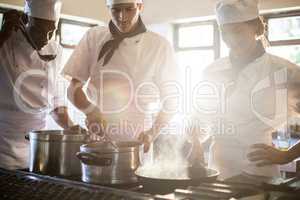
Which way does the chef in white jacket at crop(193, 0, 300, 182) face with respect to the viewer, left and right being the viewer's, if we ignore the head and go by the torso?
facing the viewer and to the left of the viewer

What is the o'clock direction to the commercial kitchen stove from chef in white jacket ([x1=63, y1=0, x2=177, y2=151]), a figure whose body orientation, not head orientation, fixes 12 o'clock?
The commercial kitchen stove is roughly at 12 o'clock from the chef in white jacket.

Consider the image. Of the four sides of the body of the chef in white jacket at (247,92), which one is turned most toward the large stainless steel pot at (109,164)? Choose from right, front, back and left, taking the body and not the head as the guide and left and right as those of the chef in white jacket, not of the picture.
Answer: front

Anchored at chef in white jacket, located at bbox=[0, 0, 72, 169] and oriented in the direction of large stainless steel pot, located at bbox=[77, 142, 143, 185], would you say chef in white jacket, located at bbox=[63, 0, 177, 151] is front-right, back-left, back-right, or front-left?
front-left

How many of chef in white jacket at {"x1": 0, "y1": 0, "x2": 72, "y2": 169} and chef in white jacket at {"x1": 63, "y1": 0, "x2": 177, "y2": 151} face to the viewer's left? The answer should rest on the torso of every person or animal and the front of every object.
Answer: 0

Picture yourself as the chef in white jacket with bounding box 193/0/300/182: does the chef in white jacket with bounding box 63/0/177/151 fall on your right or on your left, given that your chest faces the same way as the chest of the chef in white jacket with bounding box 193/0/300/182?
on your right

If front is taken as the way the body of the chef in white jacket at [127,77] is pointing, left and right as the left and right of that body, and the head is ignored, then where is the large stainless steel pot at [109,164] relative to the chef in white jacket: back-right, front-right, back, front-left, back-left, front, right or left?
front

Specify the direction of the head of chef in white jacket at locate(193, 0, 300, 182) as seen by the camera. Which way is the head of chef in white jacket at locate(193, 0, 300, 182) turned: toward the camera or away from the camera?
toward the camera

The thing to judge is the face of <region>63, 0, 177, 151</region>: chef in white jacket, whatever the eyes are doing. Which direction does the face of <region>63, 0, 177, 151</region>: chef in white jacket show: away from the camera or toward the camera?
toward the camera

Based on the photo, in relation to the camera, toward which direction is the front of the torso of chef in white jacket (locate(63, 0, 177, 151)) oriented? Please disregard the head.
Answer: toward the camera

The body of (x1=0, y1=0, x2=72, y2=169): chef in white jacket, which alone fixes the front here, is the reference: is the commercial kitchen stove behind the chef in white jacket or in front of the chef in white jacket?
in front

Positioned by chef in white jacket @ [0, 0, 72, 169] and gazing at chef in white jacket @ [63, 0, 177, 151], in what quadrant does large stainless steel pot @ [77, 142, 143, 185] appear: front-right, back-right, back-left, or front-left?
front-right

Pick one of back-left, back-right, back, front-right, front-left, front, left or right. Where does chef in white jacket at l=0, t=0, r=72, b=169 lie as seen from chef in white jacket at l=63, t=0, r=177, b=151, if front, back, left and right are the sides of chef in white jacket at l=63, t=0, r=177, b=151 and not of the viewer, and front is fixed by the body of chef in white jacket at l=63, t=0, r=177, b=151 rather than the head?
right

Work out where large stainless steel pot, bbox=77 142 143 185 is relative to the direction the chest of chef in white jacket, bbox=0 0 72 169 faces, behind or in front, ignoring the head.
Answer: in front
